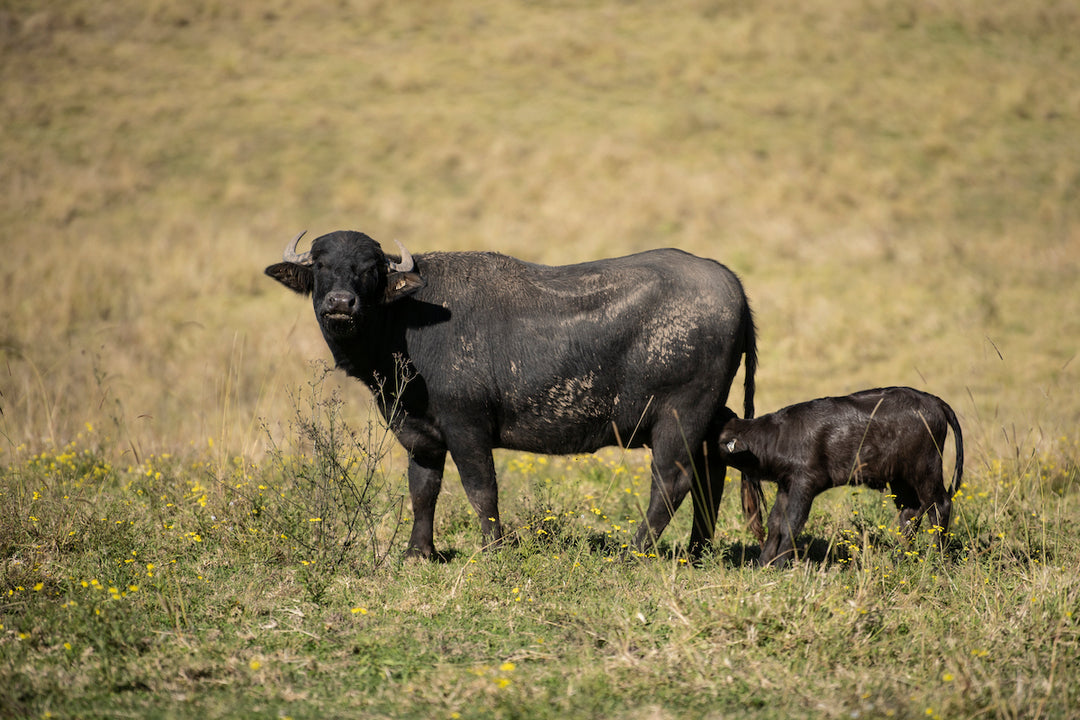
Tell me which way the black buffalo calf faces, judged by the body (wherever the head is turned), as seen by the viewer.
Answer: to the viewer's left

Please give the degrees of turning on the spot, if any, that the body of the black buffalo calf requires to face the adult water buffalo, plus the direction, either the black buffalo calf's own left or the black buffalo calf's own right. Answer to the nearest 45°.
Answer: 0° — it already faces it

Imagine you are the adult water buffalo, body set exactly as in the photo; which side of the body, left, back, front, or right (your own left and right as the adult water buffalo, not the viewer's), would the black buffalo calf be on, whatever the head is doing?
back

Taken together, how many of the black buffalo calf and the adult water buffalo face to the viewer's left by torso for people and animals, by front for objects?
2

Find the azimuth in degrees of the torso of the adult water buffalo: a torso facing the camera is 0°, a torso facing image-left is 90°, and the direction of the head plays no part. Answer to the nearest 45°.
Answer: approximately 90°
